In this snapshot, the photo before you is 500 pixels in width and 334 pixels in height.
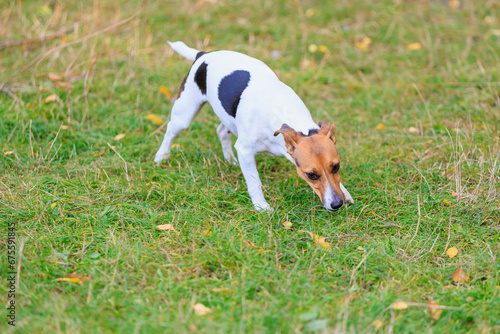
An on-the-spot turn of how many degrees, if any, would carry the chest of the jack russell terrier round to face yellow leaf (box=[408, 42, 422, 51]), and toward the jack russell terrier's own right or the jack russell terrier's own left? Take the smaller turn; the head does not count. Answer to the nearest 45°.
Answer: approximately 90° to the jack russell terrier's own left

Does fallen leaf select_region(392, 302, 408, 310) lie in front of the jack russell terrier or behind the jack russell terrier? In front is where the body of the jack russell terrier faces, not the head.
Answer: in front

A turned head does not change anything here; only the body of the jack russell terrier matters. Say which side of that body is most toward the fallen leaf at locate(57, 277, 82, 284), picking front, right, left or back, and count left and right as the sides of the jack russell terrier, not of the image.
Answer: right

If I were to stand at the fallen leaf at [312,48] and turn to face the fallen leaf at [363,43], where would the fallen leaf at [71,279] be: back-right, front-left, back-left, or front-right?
back-right

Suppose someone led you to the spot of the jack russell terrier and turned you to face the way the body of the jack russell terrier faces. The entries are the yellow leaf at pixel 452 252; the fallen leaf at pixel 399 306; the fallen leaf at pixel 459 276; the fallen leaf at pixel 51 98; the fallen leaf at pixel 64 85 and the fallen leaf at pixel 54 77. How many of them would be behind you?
3

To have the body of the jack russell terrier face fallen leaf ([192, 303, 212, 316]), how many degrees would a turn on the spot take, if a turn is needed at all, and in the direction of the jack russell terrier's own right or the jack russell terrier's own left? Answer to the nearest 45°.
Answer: approximately 45° to the jack russell terrier's own right

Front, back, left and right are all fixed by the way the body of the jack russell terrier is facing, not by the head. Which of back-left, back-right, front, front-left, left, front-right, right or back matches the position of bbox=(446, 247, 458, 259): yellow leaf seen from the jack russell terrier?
front

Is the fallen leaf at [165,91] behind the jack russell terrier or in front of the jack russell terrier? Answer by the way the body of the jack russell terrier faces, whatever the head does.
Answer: behind

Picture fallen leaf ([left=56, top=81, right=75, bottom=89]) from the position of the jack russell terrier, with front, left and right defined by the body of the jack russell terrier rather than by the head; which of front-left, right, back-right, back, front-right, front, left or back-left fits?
back

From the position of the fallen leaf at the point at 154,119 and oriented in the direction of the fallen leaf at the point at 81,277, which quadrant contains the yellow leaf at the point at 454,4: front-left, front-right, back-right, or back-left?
back-left

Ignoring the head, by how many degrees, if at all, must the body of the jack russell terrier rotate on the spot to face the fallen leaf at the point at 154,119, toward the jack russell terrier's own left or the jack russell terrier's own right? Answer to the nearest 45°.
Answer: approximately 180°

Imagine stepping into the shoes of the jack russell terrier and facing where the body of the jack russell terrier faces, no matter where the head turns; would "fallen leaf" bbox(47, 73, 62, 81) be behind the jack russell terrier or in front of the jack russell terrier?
behind

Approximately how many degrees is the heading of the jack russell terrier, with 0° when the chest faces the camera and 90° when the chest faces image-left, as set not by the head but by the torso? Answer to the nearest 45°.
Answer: approximately 315°

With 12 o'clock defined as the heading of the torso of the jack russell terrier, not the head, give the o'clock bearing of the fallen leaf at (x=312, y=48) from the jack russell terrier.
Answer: The fallen leaf is roughly at 8 o'clock from the jack russell terrier.

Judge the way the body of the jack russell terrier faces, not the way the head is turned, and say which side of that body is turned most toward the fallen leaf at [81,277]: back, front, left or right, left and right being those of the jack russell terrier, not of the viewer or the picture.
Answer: right

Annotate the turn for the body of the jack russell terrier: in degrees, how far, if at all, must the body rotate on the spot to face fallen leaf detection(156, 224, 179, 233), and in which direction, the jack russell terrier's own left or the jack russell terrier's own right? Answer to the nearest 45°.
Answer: approximately 90° to the jack russell terrier's own right
